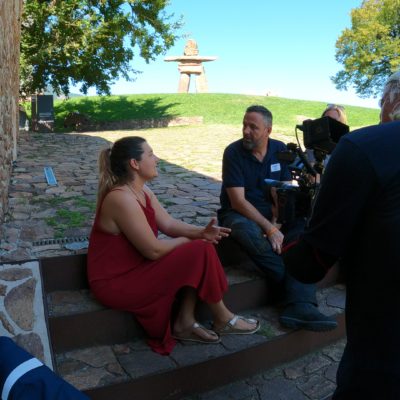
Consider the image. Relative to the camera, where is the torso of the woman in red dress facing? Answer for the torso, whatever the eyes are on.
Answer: to the viewer's right

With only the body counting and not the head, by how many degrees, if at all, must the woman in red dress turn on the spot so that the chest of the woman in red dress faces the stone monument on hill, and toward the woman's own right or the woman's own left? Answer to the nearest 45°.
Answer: approximately 90° to the woman's own left

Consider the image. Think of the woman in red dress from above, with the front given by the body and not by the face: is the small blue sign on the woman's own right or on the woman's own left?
on the woman's own left

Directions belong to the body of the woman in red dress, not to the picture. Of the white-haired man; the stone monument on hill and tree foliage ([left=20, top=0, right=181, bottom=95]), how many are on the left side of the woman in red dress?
2

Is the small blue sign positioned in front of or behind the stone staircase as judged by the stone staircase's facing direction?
behind

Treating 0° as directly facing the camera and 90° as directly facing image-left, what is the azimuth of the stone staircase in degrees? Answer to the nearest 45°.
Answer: approximately 315°
